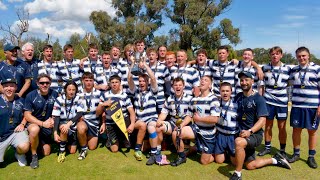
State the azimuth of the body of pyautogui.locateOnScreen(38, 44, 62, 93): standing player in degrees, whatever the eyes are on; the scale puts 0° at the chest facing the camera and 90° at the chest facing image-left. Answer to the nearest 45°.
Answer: approximately 0°

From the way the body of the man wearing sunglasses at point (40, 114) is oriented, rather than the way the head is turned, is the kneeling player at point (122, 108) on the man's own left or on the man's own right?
on the man's own left

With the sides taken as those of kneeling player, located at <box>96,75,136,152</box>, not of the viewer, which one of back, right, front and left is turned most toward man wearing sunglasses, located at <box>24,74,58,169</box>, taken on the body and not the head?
right

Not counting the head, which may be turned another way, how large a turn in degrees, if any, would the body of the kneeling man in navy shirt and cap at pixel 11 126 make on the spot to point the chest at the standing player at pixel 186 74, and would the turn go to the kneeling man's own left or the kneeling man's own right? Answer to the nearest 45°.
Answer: approximately 90° to the kneeling man's own left

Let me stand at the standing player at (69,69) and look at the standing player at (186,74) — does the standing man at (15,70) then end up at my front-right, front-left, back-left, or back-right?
back-right

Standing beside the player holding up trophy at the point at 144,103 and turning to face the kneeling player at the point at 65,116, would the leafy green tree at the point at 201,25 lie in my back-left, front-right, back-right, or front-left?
back-right

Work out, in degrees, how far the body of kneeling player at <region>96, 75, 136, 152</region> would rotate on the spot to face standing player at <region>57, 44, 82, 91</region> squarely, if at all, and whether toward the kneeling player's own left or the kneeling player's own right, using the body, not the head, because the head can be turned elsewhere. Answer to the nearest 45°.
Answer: approximately 135° to the kneeling player's own right

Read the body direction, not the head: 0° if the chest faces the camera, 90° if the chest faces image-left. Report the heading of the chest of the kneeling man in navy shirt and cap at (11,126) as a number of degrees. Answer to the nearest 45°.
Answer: approximately 0°
